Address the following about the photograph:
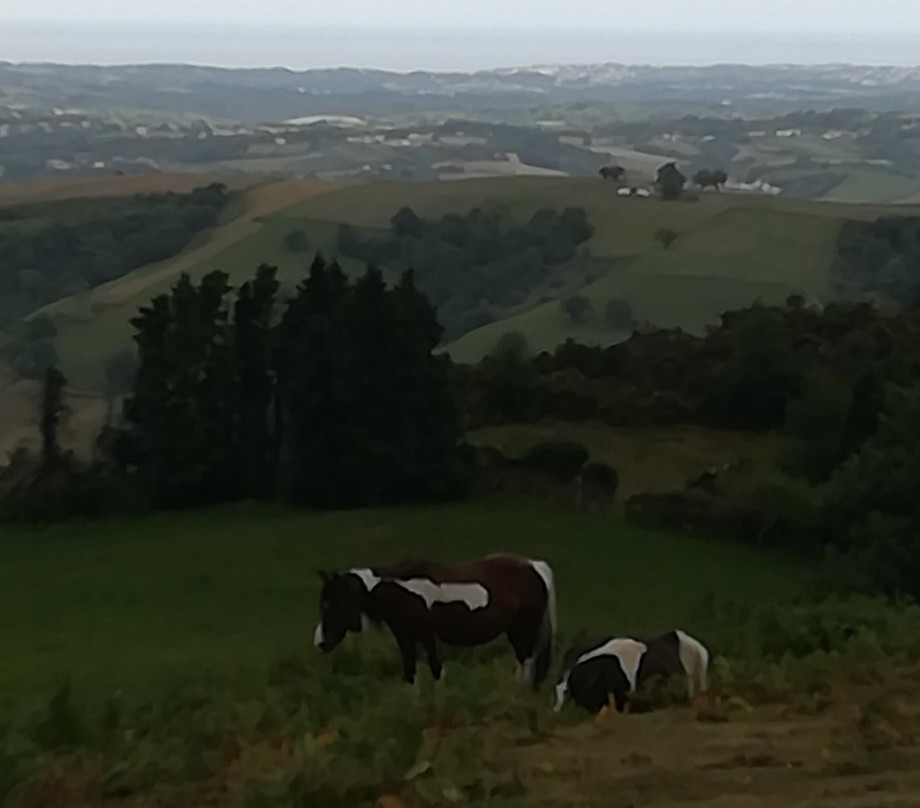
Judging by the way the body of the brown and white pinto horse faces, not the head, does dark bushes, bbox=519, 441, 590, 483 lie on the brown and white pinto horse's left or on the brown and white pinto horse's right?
on the brown and white pinto horse's right

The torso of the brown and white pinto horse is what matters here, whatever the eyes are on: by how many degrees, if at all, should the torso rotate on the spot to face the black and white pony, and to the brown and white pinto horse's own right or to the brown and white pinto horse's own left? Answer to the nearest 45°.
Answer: approximately 135° to the brown and white pinto horse's own left

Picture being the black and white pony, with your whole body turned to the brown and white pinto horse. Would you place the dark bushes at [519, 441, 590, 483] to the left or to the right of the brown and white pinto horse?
right

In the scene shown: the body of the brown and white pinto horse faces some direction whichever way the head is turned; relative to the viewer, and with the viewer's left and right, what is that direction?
facing to the left of the viewer
